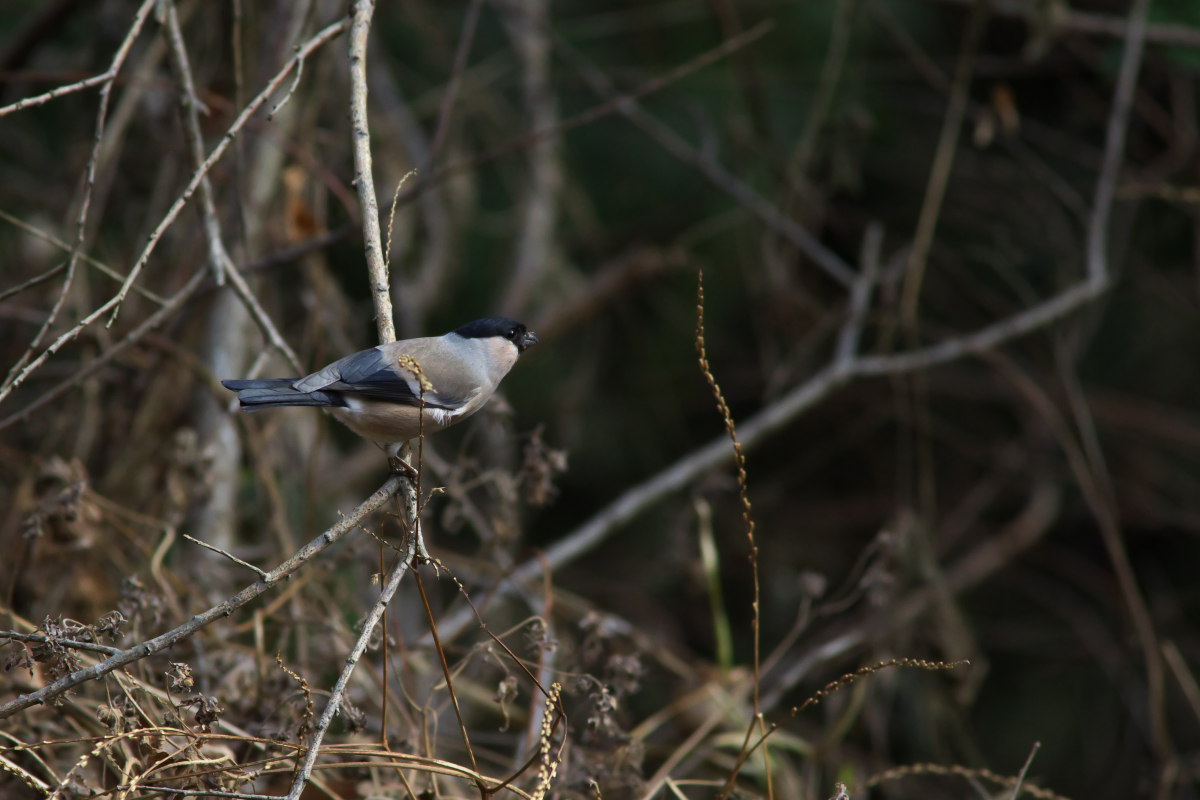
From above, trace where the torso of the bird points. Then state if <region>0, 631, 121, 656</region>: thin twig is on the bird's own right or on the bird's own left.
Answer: on the bird's own right

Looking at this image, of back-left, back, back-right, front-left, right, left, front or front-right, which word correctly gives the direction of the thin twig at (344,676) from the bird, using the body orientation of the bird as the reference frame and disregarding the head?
right

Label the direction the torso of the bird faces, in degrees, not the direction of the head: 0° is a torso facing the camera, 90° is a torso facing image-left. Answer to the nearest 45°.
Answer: approximately 270°
